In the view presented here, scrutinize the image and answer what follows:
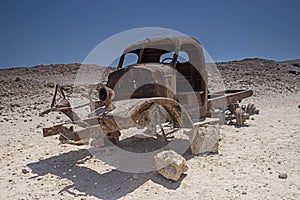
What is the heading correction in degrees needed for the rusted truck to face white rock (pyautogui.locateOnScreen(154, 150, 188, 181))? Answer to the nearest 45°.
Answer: approximately 45° to its left

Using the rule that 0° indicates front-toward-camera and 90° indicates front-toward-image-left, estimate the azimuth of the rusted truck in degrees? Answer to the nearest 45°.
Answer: approximately 45°

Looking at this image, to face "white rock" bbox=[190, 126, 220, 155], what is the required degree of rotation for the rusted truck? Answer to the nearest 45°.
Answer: approximately 135° to its left
